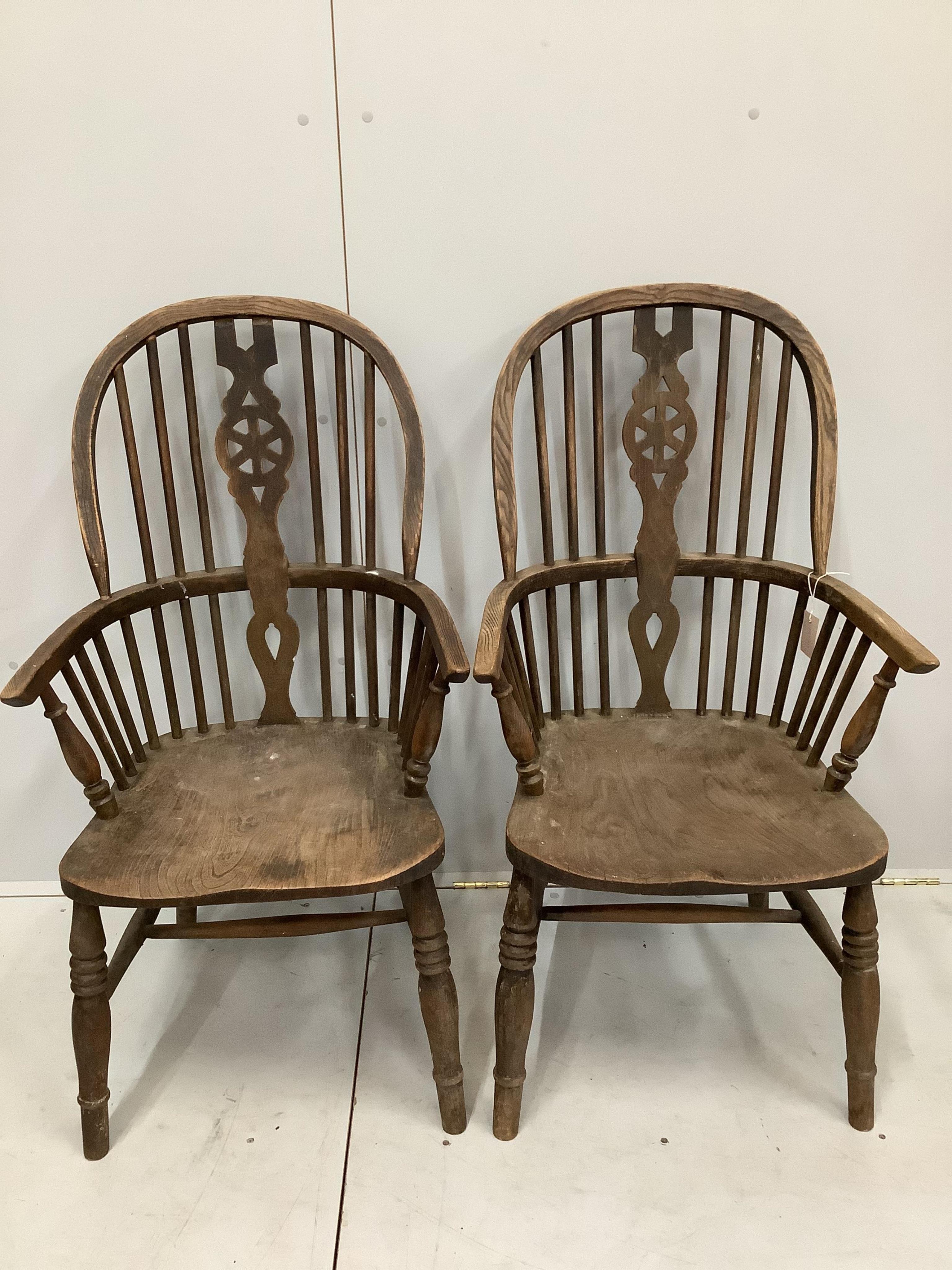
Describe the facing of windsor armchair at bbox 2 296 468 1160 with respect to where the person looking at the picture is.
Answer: facing the viewer

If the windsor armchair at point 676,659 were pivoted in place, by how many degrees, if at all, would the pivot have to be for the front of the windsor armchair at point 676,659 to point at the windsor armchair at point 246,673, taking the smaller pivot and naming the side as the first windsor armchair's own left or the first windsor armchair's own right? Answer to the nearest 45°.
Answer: approximately 90° to the first windsor armchair's own right

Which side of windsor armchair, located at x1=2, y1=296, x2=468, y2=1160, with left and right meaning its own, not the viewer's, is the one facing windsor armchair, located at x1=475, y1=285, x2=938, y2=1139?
left

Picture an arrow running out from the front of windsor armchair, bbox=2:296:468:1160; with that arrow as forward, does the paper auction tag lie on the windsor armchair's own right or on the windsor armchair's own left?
on the windsor armchair's own left

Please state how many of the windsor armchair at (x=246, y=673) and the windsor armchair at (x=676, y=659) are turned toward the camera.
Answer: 2

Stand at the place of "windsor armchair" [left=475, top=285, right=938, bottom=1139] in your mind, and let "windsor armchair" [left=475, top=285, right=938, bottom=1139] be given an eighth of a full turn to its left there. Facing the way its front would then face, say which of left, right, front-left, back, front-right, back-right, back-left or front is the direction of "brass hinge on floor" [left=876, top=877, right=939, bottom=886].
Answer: left
